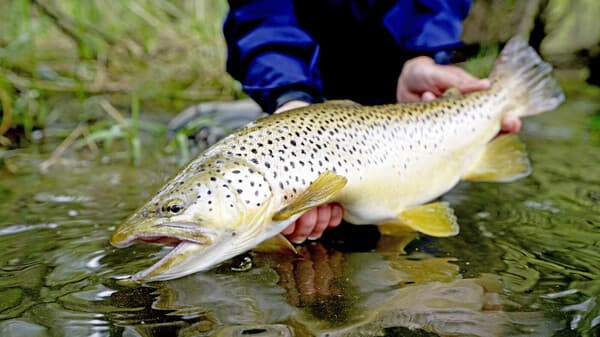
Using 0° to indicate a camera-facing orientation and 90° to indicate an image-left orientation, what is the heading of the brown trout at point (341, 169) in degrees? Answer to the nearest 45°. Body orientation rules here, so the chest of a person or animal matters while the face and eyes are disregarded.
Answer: approximately 90°
